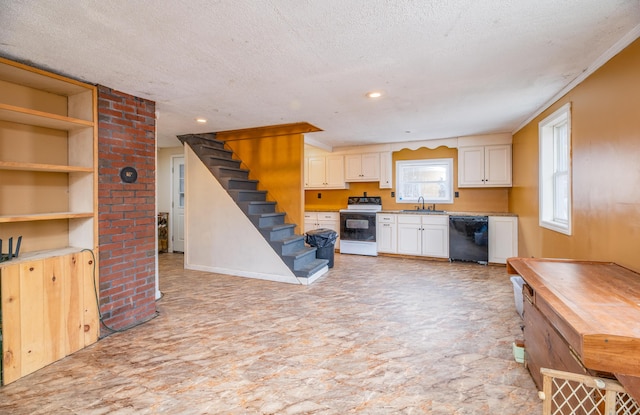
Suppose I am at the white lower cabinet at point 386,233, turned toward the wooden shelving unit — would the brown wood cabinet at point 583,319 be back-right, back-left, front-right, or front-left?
front-left

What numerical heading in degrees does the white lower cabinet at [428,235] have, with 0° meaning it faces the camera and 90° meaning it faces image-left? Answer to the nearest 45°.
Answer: approximately 0°

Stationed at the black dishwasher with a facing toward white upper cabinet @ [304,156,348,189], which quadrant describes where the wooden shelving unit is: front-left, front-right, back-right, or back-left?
front-left

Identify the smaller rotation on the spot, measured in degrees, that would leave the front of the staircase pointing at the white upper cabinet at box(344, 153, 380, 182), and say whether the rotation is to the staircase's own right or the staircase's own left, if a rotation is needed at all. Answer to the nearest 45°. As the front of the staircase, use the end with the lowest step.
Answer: approximately 90° to the staircase's own left

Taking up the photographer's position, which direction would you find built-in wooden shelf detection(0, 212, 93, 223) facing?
facing the viewer and to the right of the viewer

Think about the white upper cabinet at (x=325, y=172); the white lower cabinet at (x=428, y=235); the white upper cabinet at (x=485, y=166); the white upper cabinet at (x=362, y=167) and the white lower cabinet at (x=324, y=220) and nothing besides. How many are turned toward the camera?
5

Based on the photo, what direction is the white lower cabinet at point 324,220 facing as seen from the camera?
toward the camera

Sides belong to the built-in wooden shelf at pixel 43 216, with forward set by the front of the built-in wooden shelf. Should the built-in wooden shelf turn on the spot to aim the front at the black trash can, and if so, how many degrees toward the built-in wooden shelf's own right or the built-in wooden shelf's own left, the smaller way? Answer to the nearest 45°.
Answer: approximately 45° to the built-in wooden shelf's own left

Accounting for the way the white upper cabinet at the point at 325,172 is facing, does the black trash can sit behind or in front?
in front

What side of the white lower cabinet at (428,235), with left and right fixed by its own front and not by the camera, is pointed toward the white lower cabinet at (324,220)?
right

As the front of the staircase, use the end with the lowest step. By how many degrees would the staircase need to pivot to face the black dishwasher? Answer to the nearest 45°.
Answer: approximately 45° to its left

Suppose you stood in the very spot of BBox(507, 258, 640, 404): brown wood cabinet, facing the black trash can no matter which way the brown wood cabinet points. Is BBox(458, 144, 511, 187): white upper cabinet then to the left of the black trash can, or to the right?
right

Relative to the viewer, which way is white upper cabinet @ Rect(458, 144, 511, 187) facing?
toward the camera

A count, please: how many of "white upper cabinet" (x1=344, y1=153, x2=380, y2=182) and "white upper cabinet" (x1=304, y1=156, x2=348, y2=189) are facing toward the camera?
2

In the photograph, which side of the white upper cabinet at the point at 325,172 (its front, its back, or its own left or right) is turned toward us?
front

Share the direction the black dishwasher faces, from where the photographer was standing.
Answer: facing the viewer
